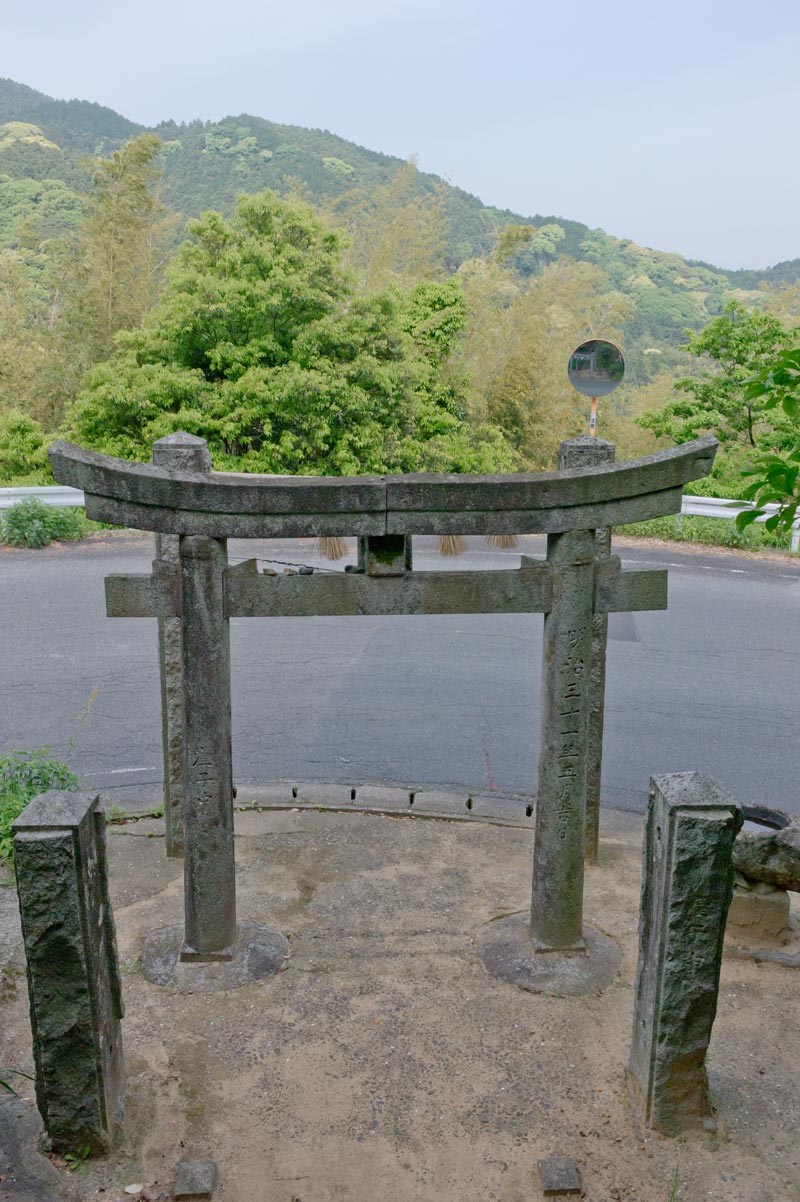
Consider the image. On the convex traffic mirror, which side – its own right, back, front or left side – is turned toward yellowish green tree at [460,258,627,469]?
back

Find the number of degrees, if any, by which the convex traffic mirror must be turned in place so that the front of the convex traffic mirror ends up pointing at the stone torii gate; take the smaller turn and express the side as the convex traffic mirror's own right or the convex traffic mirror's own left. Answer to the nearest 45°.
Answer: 0° — it already faces it

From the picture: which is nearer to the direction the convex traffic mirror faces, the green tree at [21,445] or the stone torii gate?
the stone torii gate

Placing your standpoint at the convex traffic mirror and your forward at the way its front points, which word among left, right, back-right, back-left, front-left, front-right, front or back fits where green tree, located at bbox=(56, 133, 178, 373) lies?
back-right

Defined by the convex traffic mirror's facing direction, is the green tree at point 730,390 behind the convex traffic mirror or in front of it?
behind

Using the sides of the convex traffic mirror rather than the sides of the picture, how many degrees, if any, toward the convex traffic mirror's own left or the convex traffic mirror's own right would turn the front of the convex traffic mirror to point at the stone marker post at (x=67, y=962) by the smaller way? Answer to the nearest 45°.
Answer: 0° — it already faces it

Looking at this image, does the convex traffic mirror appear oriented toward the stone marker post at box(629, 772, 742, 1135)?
yes

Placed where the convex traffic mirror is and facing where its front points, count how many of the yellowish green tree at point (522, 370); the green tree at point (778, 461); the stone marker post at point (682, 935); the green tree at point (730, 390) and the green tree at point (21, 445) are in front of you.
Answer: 2

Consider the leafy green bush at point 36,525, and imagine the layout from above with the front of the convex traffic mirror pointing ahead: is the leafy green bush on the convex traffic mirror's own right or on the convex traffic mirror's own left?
on the convex traffic mirror's own right

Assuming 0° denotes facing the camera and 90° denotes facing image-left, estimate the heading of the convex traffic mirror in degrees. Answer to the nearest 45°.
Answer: approximately 0°
